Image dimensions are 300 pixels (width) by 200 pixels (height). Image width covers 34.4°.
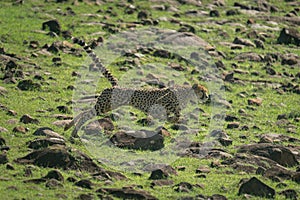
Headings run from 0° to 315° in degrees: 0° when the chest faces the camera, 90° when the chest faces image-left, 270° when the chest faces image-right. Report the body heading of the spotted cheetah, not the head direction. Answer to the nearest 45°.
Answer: approximately 270°

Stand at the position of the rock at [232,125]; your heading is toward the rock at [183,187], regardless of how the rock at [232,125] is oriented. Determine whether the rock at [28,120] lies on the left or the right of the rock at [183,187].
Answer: right

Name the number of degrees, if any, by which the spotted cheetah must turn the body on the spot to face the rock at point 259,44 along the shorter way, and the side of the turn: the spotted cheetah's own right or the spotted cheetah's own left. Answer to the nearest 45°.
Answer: approximately 45° to the spotted cheetah's own left

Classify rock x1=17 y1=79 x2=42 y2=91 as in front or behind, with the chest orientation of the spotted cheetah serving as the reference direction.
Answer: behind

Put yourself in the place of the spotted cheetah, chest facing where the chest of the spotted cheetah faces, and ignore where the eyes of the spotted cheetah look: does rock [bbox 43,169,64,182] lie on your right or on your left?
on your right

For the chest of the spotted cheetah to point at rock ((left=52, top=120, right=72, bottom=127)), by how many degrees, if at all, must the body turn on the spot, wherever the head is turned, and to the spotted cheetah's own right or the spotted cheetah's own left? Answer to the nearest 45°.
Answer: approximately 135° to the spotted cheetah's own right
